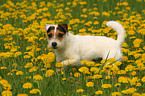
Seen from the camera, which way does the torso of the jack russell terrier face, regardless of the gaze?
to the viewer's left
